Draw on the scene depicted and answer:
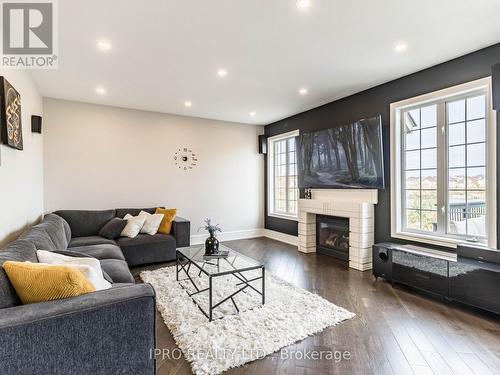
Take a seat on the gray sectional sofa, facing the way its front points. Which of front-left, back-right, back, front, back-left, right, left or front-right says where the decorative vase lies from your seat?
front-left

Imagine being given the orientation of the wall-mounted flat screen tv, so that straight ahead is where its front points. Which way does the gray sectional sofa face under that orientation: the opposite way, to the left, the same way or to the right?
the opposite way

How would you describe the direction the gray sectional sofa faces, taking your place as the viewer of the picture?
facing to the right of the viewer

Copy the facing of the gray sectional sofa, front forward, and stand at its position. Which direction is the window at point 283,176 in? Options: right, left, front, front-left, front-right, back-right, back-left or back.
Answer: front-left

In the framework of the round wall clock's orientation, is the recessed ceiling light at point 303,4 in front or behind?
in front

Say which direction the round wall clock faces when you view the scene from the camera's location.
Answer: facing the viewer

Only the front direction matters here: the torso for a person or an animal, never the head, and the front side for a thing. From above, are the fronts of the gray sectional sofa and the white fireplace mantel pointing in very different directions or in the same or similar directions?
very different directions

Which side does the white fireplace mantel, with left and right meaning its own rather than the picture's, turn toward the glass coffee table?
front

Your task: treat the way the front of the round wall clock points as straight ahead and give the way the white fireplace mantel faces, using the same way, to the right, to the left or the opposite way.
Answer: to the right

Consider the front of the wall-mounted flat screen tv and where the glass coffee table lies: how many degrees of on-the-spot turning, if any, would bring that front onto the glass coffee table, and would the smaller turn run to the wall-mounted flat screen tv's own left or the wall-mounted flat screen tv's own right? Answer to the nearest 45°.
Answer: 0° — it already faces it

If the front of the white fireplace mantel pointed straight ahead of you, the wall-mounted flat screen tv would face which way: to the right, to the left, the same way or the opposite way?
the same way

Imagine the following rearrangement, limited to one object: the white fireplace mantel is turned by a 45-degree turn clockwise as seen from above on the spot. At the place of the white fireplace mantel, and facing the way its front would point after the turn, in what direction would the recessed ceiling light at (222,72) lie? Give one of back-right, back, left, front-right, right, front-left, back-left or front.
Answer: front-left

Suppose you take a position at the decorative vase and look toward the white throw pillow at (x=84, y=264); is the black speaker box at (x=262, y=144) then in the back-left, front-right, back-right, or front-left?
back-right

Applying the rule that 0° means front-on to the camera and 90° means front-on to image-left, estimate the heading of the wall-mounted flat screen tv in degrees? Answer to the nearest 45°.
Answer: approximately 45°

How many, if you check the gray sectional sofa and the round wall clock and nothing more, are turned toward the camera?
1

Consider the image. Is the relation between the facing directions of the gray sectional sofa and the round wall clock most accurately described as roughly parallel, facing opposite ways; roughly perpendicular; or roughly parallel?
roughly perpendicular

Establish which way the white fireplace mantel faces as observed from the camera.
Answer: facing the viewer and to the left of the viewer

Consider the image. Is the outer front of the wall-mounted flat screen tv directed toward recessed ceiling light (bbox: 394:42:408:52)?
no

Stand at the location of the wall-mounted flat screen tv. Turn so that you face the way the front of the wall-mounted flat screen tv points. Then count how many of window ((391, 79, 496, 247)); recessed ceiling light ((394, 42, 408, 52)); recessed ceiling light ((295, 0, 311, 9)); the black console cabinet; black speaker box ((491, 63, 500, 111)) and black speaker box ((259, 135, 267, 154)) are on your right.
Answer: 1

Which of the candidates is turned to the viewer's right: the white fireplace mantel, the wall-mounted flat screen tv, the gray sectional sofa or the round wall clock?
the gray sectional sofa

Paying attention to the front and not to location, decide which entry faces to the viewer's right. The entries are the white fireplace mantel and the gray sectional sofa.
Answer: the gray sectional sofa
